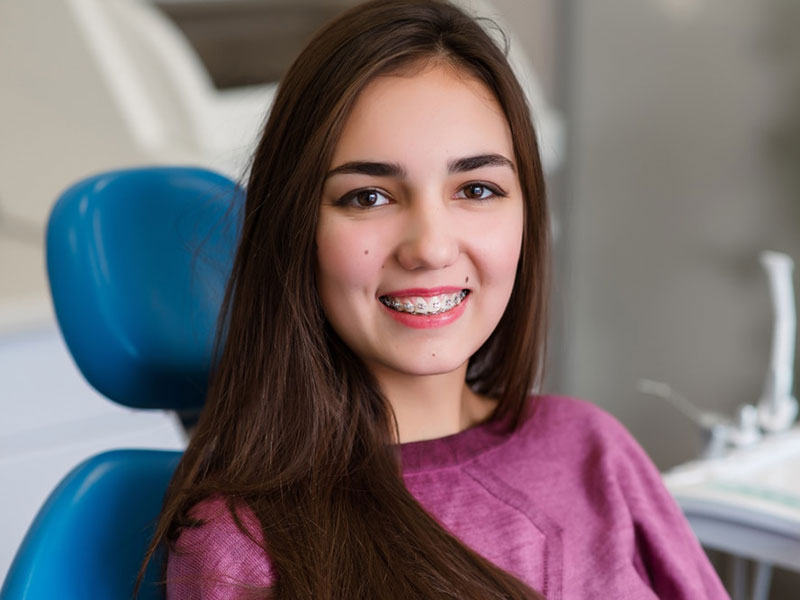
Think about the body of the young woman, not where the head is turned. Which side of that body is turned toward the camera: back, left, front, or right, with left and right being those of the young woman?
front
